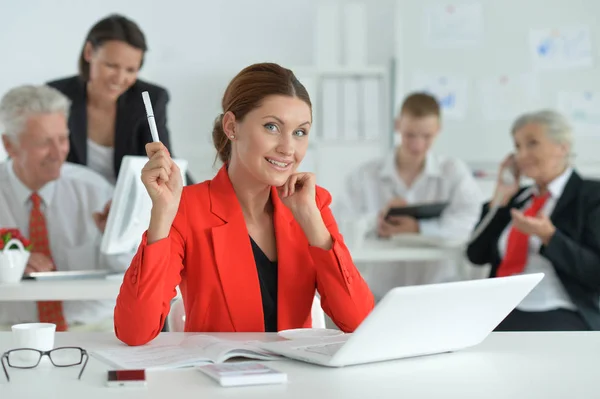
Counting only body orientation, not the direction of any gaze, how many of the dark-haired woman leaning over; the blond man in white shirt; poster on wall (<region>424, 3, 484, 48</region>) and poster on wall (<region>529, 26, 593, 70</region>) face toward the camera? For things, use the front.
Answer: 4

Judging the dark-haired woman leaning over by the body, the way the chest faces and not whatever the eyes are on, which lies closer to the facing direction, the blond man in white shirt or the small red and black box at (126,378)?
the small red and black box

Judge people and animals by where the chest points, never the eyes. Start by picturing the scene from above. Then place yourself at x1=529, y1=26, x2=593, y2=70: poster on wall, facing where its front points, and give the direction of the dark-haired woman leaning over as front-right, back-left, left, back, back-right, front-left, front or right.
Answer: front-right

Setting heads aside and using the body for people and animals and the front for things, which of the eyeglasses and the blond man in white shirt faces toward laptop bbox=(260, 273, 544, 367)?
the blond man in white shirt

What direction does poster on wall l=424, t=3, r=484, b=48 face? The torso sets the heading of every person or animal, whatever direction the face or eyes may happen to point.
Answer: toward the camera

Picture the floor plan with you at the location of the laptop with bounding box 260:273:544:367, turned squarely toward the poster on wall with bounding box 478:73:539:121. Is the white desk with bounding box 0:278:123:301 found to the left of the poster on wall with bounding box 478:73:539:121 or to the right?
left

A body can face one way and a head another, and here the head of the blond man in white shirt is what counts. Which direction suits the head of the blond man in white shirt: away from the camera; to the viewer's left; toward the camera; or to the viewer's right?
toward the camera

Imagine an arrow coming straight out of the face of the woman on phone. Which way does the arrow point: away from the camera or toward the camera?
toward the camera

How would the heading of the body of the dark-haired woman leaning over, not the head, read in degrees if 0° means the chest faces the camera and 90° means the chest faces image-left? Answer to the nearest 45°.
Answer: approximately 0°

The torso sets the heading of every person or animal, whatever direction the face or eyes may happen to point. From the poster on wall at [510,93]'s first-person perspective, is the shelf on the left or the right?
on its right

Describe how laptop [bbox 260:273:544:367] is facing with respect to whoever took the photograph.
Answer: facing away from the viewer and to the left of the viewer

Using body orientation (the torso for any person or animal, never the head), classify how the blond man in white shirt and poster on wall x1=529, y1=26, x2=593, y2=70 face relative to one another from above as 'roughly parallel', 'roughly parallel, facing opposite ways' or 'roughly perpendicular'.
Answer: roughly parallel
